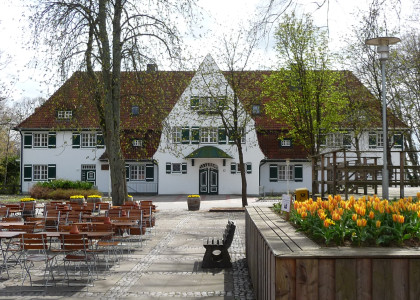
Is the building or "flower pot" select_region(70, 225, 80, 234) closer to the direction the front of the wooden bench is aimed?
the flower pot

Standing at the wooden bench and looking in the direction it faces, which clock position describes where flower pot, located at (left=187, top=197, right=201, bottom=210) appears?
The flower pot is roughly at 3 o'clock from the wooden bench.

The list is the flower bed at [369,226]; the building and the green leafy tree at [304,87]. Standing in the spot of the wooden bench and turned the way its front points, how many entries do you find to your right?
2

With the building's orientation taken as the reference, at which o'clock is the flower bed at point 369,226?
The flower bed is roughly at 12 o'clock from the building.

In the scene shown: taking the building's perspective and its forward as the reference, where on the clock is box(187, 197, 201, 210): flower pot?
The flower pot is roughly at 12 o'clock from the building.

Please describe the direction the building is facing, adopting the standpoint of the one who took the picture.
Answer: facing the viewer

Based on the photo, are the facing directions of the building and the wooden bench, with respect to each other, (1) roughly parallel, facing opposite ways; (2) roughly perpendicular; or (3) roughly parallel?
roughly perpendicular

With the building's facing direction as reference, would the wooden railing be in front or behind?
in front

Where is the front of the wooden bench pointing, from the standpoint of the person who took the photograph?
facing to the left of the viewer

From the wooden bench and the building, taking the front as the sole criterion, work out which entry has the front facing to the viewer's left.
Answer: the wooden bench

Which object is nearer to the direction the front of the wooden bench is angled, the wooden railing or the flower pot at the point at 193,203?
the flower pot

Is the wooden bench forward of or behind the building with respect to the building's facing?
forward

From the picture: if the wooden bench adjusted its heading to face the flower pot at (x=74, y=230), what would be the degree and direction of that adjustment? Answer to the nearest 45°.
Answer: approximately 45° to its left

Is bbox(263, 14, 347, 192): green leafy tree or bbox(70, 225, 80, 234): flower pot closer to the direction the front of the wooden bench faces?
the flower pot

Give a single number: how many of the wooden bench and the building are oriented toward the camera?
1
